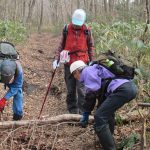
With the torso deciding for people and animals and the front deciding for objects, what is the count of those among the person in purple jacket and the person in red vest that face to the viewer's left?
1

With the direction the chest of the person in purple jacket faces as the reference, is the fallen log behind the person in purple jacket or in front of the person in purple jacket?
in front

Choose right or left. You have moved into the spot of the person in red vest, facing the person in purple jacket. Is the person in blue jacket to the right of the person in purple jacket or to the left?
right

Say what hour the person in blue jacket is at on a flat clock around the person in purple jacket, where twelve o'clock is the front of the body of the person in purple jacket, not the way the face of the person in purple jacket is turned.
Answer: The person in blue jacket is roughly at 1 o'clock from the person in purple jacket.

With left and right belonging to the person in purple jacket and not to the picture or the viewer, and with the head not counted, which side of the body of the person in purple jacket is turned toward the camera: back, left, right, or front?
left

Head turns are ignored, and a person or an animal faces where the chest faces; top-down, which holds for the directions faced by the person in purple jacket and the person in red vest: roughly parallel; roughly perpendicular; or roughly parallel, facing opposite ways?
roughly perpendicular

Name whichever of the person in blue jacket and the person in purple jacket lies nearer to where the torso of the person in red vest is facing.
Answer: the person in purple jacket

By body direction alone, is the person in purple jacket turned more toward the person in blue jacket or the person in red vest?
the person in blue jacket

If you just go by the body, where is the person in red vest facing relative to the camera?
toward the camera

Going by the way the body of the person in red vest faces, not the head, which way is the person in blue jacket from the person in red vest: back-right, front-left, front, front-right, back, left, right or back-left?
front-right

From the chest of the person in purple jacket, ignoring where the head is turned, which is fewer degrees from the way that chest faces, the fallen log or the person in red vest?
the fallen log

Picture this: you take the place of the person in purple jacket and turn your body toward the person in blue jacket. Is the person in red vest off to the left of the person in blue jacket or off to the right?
right

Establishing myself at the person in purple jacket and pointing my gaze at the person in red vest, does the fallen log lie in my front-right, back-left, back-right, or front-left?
front-left

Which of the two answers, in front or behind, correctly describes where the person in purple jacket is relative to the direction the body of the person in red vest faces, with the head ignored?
in front

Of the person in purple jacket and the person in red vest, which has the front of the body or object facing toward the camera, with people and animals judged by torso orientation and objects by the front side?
the person in red vest
